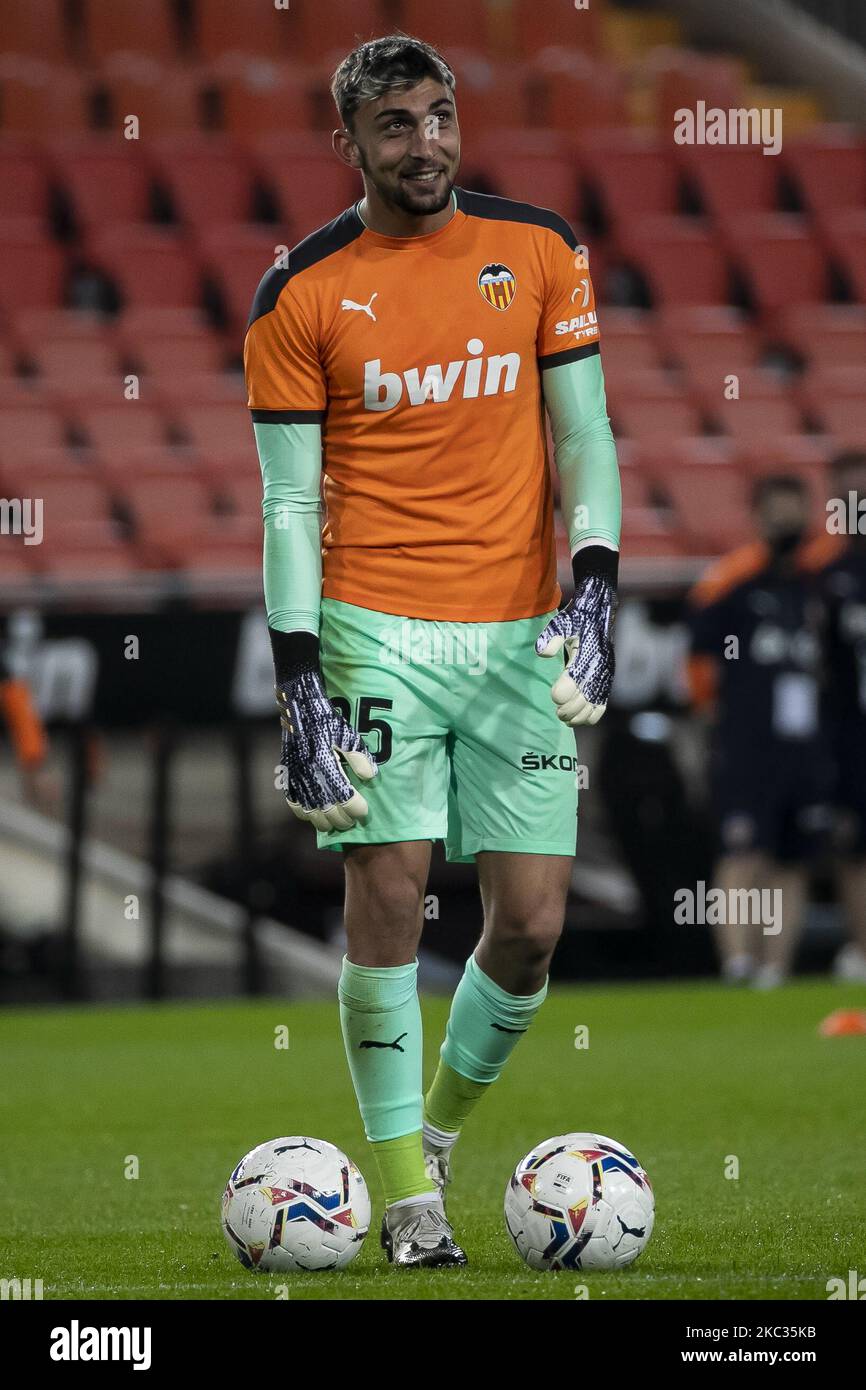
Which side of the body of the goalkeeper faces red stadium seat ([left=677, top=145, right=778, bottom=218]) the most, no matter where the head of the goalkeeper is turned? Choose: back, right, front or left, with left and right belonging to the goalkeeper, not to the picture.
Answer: back

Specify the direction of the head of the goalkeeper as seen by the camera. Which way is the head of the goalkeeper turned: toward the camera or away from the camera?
toward the camera

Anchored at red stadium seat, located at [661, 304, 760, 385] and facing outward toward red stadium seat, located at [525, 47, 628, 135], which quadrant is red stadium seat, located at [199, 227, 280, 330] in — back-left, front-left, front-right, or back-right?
front-left

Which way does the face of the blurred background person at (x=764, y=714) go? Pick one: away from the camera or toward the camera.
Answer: toward the camera

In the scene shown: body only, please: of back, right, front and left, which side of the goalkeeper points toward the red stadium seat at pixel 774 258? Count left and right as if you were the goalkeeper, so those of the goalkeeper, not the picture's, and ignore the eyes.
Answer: back

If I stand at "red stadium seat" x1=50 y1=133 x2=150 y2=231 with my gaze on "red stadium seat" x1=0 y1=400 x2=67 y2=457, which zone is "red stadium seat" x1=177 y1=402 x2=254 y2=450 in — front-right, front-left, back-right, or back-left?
front-left

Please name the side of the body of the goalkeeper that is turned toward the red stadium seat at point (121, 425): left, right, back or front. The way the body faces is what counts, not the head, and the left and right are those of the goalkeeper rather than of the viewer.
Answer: back

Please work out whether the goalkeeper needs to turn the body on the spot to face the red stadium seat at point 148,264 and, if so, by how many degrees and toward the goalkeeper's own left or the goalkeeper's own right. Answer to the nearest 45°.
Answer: approximately 180°

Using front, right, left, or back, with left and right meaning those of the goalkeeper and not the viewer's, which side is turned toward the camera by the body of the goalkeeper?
front

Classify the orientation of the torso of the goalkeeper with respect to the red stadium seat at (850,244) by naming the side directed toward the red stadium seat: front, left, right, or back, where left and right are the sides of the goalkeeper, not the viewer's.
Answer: back
